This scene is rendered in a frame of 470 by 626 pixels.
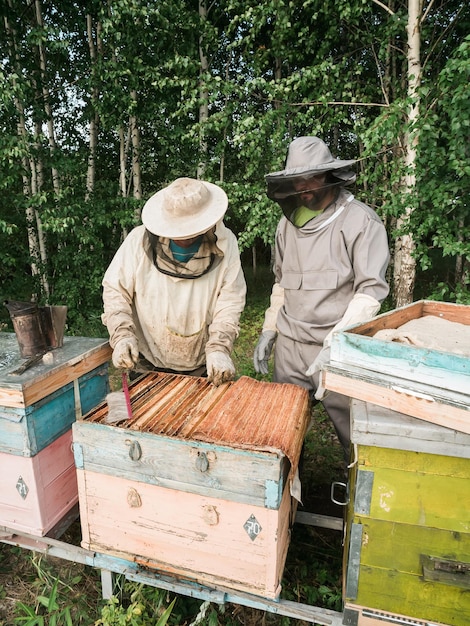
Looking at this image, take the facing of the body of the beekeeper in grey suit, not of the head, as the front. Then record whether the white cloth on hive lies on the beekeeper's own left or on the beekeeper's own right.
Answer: on the beekeeper's own left

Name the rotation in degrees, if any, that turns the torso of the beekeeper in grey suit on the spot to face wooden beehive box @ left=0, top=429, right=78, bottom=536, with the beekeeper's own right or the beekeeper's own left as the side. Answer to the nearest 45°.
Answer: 0° — they already face it

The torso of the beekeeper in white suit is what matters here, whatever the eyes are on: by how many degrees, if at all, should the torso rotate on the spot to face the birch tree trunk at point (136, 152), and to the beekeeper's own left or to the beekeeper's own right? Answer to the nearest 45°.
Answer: approximately 180°

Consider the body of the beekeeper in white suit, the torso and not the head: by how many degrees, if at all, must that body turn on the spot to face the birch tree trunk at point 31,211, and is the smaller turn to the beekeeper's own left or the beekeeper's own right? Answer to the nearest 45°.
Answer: approximately 135° to the beekeeper's own right

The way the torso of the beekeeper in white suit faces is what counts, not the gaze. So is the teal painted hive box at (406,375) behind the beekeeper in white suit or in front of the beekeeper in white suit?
in front

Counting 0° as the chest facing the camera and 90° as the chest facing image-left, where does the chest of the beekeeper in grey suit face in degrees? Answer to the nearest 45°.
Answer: approximately 45°

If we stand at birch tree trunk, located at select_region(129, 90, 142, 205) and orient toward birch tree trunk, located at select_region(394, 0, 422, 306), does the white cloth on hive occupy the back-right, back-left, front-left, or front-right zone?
front-right

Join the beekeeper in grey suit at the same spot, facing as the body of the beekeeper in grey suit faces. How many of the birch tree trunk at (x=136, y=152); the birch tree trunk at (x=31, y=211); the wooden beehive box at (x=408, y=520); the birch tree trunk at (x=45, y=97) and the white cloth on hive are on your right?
3

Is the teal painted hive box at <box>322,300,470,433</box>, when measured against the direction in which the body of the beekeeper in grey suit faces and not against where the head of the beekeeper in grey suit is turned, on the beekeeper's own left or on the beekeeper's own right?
on the beekeeper's own left

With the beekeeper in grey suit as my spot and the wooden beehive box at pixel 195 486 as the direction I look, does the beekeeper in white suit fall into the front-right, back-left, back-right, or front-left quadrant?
front-right

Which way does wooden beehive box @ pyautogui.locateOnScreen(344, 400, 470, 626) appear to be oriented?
toward the camera

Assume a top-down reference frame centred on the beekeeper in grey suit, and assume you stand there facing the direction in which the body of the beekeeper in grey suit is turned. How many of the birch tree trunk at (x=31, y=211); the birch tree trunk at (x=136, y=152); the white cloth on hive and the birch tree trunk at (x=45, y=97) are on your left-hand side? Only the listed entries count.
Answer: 1

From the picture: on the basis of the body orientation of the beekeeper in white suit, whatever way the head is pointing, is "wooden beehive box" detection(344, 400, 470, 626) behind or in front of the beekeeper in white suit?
in front

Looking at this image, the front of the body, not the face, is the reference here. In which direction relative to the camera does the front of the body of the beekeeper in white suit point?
toward the camera
